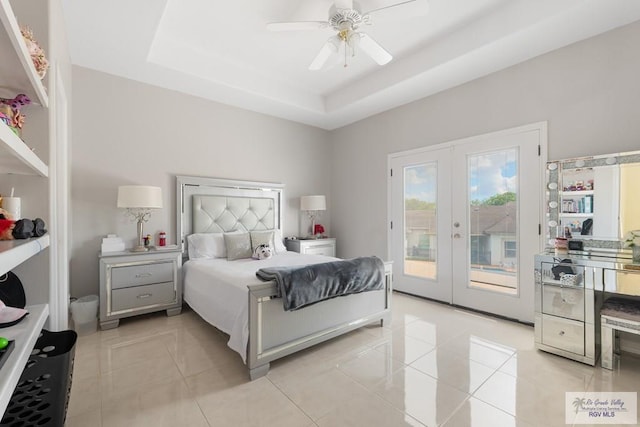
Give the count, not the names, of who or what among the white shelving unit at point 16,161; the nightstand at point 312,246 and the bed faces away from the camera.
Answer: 0

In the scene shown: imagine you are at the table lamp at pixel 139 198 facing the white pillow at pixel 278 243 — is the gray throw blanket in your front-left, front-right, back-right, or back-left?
front-right

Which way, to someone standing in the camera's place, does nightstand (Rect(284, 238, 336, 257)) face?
facing the viewer and to the right of the viewer

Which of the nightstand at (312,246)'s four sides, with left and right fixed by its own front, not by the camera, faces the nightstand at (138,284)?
right

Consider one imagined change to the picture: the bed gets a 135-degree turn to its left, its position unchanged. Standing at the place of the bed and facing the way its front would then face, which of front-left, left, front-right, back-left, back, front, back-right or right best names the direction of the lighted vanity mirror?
right

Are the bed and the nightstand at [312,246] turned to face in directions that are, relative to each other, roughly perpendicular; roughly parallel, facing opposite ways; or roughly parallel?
roughly parallel

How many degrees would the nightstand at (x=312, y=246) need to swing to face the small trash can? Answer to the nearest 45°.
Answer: approximately 90° to its right

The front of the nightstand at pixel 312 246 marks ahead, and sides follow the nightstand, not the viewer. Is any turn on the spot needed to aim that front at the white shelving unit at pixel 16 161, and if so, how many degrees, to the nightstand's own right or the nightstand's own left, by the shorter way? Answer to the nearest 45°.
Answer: approximately 45° to the nightstand's own right

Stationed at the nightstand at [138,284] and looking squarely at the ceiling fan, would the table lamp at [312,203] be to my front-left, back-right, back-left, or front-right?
front-left

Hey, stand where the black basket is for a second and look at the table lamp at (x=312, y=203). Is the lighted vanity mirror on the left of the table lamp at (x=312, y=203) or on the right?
right

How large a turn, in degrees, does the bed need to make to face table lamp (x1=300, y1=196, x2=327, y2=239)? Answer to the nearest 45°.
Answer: approximately 90° to its left

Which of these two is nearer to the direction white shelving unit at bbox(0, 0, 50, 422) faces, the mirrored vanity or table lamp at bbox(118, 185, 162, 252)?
the mirrored vanity

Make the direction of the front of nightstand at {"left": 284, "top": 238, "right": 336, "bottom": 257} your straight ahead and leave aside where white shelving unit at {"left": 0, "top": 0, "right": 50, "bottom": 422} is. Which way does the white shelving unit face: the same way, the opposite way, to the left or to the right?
to the left

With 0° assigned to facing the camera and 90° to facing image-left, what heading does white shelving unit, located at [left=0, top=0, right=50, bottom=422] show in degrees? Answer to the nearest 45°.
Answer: approximately 270°
